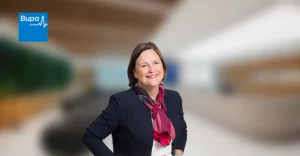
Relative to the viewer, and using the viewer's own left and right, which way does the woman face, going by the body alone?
facing the viewer and to the right of the viewer
